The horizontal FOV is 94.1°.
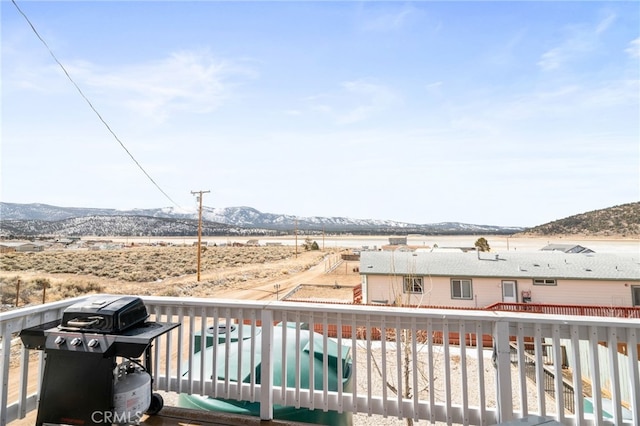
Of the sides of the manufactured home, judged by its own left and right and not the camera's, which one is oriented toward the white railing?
front

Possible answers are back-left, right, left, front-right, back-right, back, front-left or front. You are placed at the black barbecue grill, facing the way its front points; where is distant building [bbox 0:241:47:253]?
back-right

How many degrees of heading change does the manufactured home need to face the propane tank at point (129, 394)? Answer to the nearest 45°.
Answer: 0° — it already faces it

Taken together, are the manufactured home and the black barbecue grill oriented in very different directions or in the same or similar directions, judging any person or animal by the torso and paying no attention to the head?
same or similar directions

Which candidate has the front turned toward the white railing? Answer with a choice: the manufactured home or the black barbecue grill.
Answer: the manufactured home

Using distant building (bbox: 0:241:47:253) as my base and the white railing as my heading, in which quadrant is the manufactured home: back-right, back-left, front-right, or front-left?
front-left

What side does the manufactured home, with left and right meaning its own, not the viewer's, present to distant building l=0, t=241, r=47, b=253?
right

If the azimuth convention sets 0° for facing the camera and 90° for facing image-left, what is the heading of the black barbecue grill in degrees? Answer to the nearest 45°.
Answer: approximately 45°

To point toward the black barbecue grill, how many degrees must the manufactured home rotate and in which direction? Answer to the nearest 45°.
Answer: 0° — it already faces it

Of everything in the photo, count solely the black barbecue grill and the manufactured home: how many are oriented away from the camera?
0

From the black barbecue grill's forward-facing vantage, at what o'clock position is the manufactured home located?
The manufactured home is roughly at 7 o'clock from the black barbecue grill.

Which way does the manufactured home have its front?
toward the camera
